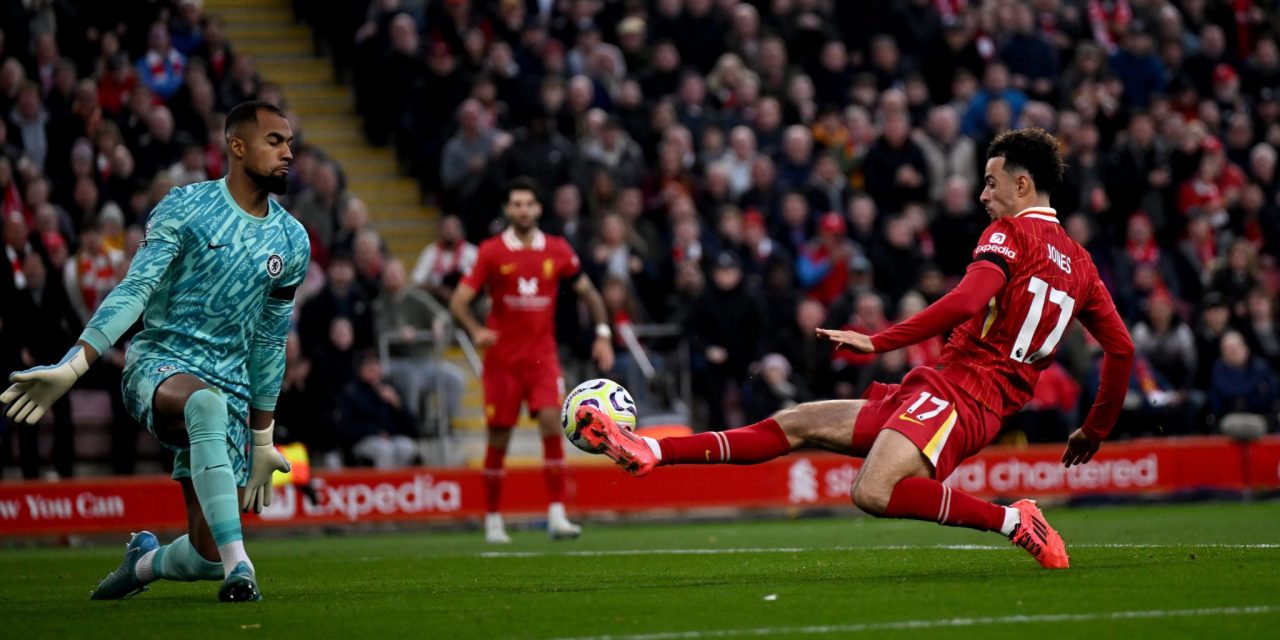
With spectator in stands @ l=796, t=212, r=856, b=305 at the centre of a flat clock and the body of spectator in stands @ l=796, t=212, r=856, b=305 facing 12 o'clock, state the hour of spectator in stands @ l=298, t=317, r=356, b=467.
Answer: spectator in stands @ l=298, t=317, r=356, b=467 is roughly at 2 o'clock from spectator in stands @ l=796, t=212, r=856, b=305.

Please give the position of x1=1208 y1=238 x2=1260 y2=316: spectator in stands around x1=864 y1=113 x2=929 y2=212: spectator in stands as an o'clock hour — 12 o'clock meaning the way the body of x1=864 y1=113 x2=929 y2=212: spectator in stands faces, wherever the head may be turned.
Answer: x1=1208 y1=238 x2=1260 y2=316: spectator in stands is roughly at 9 o'clock from x1=864 y1=113 x2=929 y2=212: spectator in stands.

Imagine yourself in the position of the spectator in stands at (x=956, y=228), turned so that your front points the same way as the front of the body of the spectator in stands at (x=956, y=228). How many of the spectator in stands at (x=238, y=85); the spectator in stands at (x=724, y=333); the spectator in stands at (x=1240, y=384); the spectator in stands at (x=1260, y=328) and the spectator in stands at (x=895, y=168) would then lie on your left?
2

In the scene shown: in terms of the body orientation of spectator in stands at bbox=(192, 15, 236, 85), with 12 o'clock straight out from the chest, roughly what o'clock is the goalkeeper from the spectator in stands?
The goalkeeper is roughly at 12 o'clock from the spectator in stands.

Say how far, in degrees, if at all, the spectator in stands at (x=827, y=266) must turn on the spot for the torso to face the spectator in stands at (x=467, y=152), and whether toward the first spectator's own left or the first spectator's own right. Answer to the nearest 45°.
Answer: approximately 90° to the first spectator's own right

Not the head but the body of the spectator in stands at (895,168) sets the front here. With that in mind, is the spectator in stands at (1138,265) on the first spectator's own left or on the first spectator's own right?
on the first spectator's own left

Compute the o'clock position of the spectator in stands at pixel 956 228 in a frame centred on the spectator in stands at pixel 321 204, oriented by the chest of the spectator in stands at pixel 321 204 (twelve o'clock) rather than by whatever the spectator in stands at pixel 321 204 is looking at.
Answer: the spectator in stands at pixel 956 228 is roughly at 9 o'clock from the spectator in stands at pixel 321 204.

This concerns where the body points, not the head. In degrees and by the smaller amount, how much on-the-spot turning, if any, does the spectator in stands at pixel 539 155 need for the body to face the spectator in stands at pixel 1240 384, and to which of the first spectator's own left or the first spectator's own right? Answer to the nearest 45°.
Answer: approximately 90° to the first spectator's own left

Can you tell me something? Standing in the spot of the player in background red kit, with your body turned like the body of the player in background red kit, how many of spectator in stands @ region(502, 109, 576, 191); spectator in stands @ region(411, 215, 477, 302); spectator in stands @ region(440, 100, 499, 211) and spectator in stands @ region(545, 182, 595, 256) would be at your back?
4
